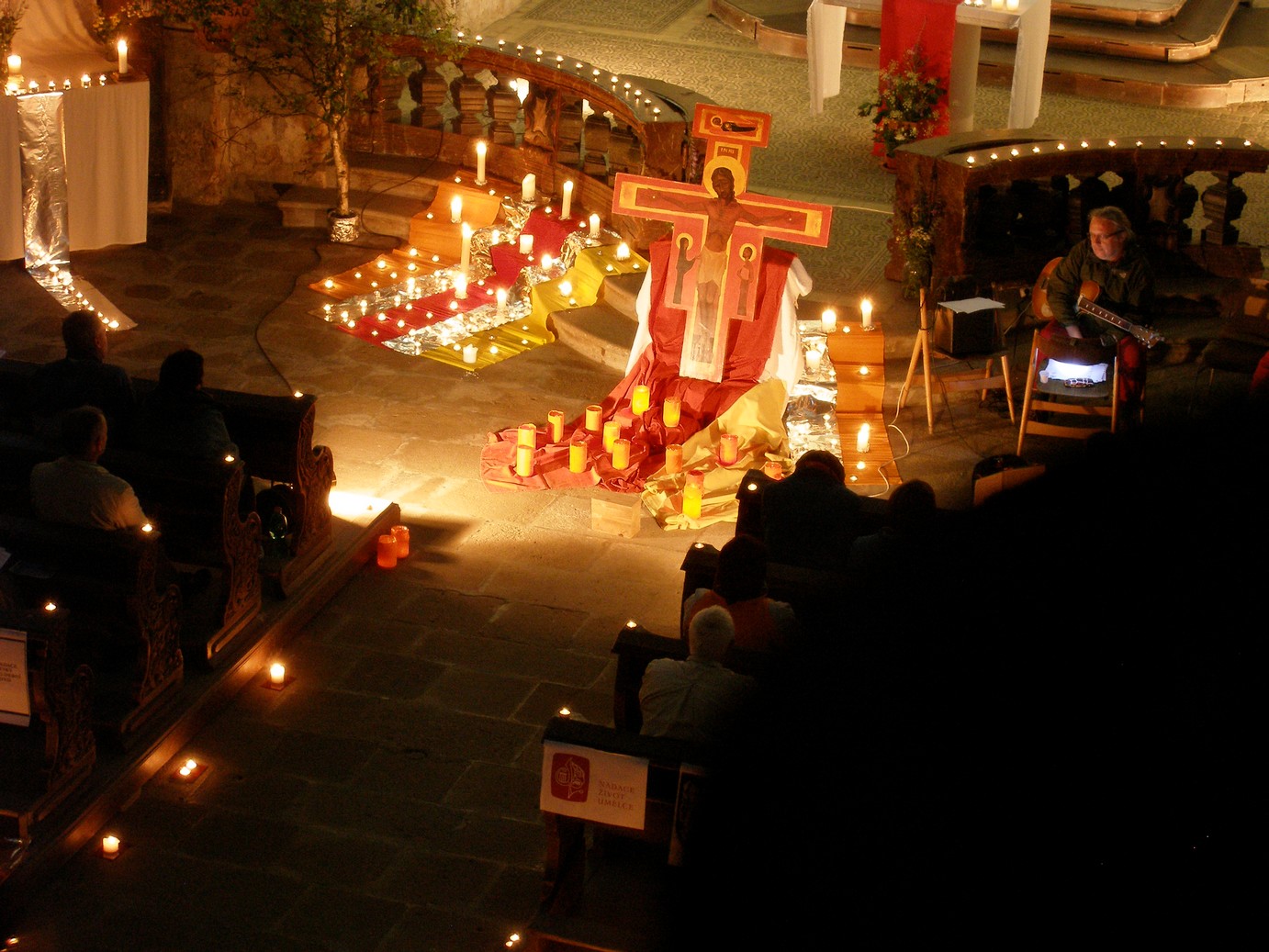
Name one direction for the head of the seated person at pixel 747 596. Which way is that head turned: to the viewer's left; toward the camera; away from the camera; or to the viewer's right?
away from the camera

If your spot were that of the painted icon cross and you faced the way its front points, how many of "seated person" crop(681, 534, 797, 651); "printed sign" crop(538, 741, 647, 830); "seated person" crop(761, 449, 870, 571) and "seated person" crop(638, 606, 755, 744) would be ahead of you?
4

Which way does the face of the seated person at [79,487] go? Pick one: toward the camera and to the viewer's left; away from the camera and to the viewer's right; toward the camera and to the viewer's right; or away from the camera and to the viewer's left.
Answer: away from the camera and to the viewer's right

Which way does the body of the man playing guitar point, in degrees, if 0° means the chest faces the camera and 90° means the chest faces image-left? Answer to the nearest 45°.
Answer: approximately 0°

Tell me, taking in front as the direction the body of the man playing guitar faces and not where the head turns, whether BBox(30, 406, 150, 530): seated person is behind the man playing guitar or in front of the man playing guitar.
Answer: in front

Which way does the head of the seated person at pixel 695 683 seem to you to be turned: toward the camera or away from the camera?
away from the camera

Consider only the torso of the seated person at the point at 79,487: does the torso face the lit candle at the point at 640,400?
yes

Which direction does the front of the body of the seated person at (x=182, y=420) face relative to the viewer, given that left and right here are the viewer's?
facing away from the viewer and to the right of the viewer

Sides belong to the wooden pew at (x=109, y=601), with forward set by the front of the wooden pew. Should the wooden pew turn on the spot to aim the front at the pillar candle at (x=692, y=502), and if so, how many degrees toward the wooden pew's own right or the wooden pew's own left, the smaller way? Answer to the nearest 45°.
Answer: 0° — it already faces it

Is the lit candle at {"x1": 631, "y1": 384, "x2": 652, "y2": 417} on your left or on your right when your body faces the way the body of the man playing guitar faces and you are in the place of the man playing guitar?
on your right

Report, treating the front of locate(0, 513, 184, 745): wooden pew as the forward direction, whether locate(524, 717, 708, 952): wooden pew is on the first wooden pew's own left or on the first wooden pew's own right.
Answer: on the first wooden pew's own right
